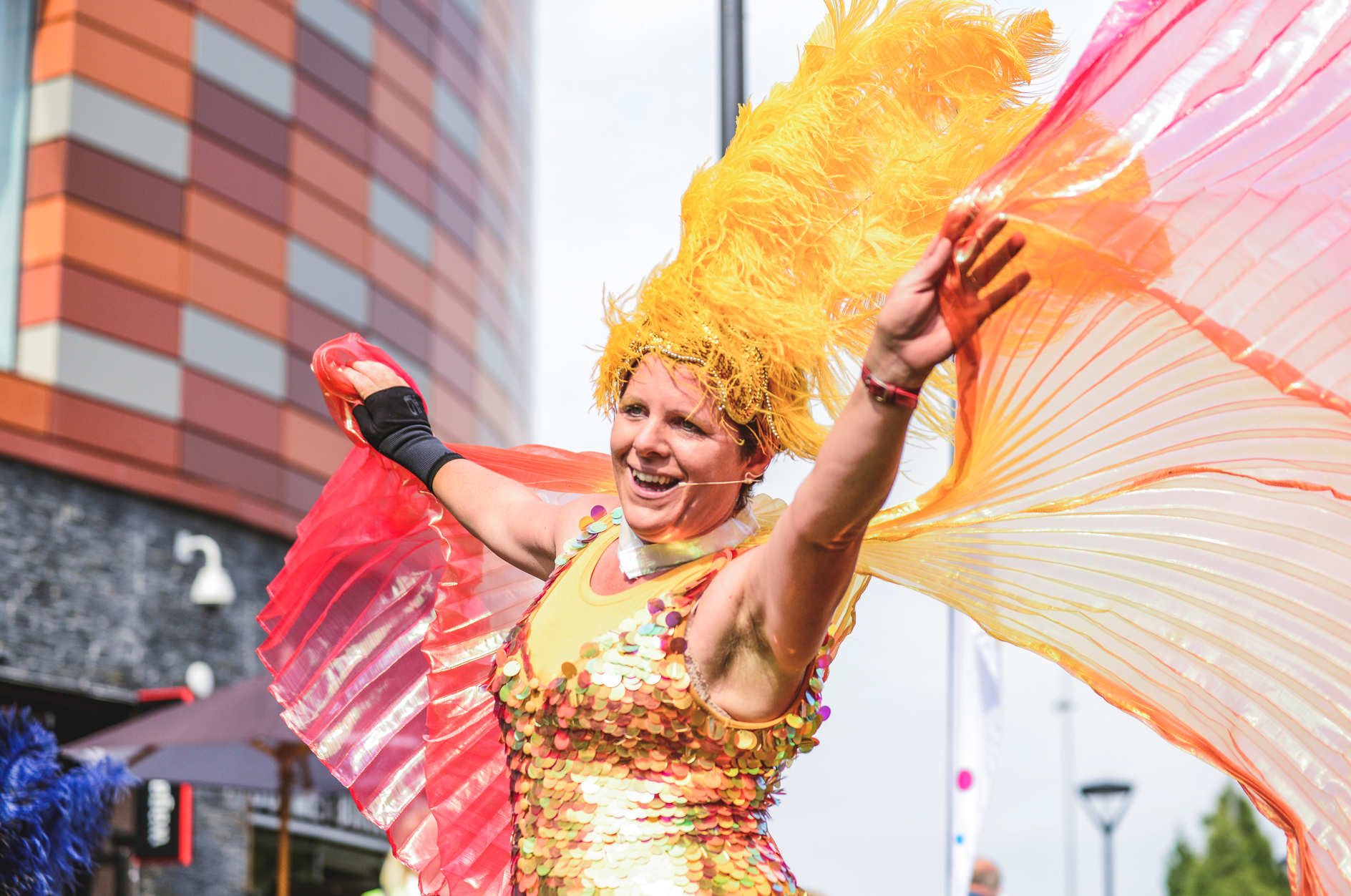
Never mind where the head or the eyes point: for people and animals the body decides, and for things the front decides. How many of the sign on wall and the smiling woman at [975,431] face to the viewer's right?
0

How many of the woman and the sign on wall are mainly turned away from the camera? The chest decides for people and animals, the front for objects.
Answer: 0

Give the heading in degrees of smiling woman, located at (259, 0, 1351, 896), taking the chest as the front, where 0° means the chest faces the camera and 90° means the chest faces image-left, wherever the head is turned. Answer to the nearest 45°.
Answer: approximately 45°

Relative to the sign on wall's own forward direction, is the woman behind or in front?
in front

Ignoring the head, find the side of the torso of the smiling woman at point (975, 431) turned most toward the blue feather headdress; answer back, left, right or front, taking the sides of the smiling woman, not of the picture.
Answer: right

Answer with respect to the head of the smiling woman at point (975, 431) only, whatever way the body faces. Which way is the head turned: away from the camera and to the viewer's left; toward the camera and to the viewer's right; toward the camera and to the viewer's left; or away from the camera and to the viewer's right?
toward the camera and to the viewer's left

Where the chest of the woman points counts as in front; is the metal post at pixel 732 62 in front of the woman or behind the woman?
behind

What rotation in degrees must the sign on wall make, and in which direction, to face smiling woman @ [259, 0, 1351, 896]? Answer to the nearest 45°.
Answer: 0° — it already faces them

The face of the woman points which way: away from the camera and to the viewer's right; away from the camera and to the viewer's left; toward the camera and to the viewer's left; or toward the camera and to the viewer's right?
toward the camera and to the viewer's left

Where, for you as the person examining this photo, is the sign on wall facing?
facing the viewer
